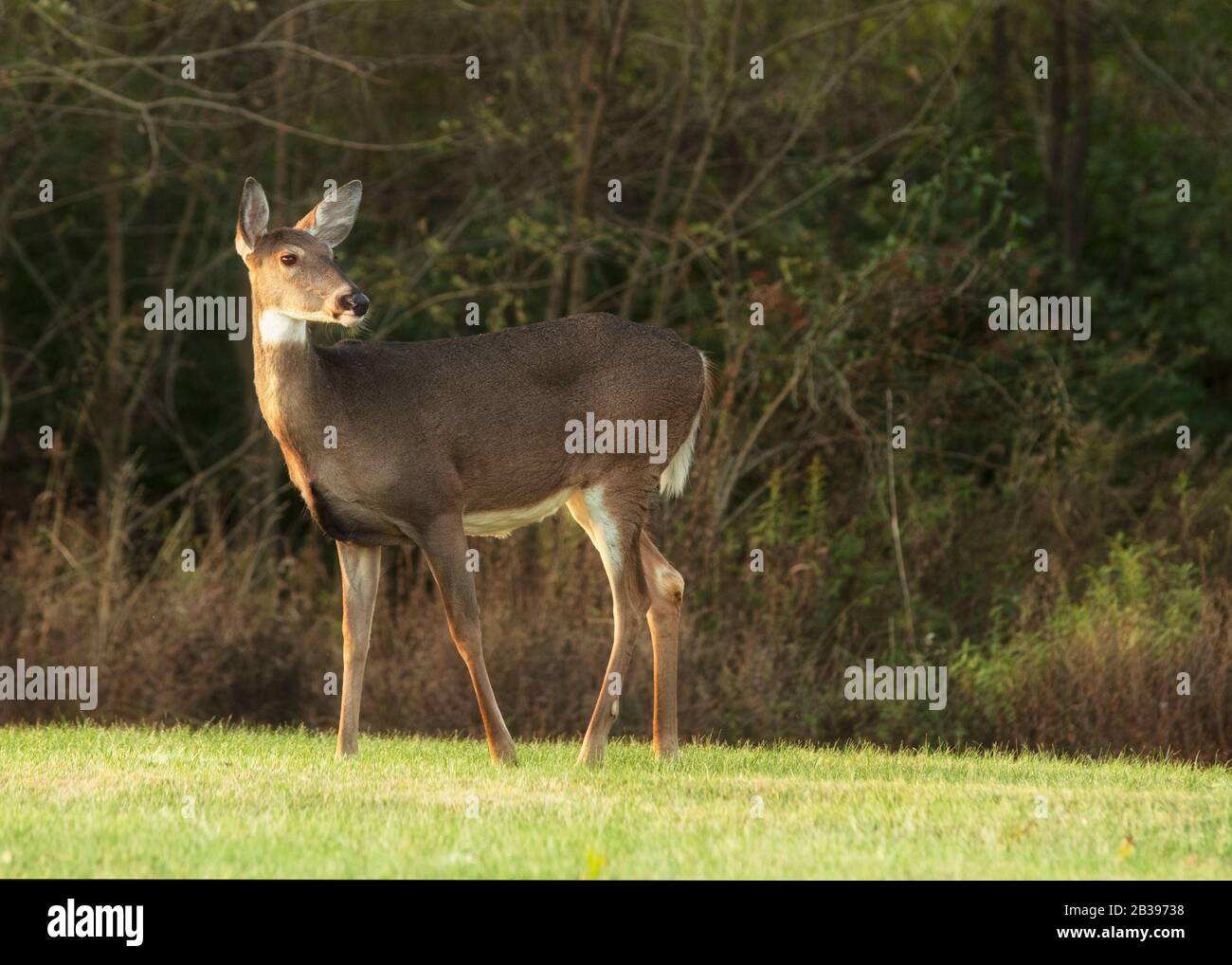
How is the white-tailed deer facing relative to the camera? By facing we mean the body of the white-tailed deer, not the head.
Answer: to the viewer's left
